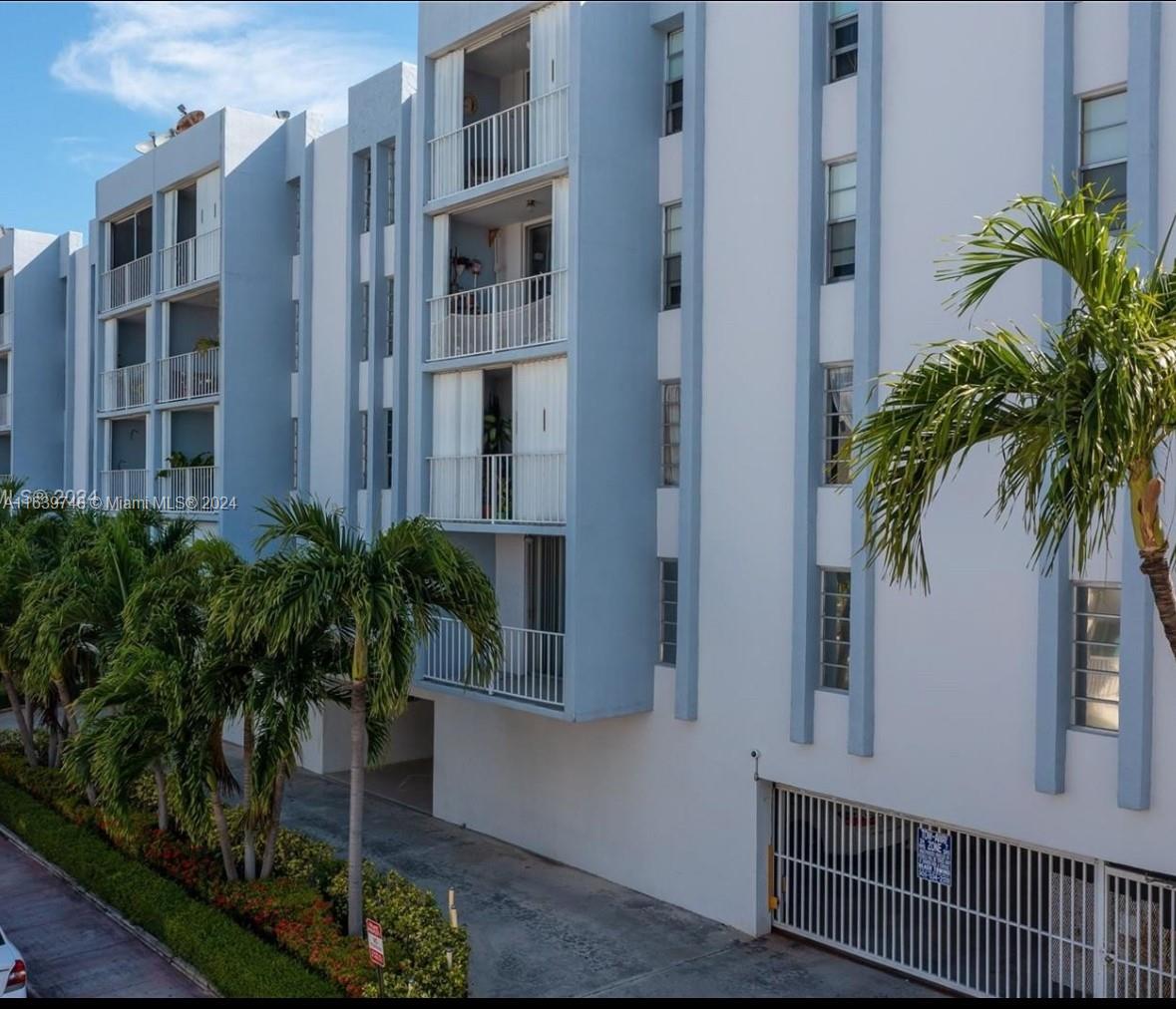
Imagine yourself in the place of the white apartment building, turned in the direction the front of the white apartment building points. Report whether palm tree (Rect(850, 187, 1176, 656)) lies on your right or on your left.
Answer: on your left

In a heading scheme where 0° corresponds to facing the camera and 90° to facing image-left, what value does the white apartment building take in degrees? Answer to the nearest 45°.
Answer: approximately 45°

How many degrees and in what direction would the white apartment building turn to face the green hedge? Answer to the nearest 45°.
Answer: approximately 45° to its right
